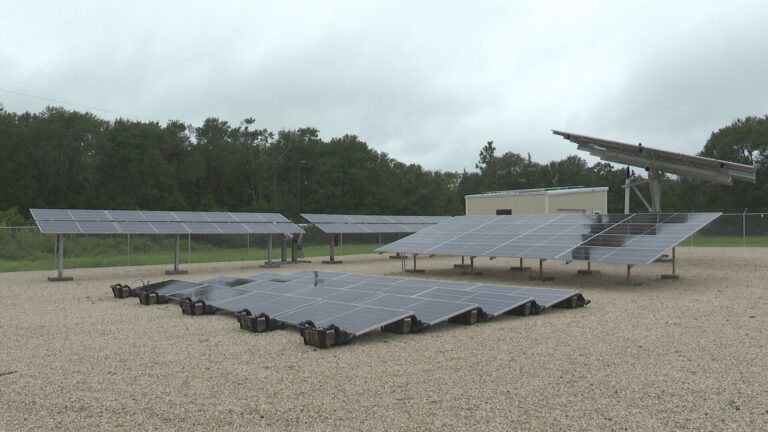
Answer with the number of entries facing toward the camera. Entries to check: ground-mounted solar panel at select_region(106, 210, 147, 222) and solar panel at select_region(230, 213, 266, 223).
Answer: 2

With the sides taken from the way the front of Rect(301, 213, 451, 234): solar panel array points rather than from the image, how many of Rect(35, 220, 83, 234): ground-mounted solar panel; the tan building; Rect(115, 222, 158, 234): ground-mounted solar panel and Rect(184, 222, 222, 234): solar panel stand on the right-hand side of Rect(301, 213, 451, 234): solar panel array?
3

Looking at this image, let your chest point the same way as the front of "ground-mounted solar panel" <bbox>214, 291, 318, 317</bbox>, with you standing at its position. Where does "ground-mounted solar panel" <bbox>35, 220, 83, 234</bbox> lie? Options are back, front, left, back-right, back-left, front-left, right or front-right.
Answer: right

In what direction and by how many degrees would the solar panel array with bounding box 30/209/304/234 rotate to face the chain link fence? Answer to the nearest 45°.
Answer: approximately 90° to its left

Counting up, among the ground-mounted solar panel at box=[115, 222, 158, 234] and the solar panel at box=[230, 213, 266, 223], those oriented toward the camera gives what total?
2

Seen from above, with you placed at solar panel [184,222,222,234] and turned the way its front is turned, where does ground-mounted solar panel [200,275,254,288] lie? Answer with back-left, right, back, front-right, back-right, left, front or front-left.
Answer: front-right

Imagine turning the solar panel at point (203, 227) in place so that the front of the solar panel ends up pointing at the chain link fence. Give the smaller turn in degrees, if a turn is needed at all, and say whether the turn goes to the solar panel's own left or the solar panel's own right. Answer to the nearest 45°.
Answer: approximately 135° to the solar panel's own left

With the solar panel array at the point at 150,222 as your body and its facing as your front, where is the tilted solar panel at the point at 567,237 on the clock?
The tilted solar panel is roughly at 10 o'clock from the solar panel array.

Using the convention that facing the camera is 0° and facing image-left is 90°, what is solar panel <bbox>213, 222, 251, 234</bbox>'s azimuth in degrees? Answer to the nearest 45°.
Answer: approximately 315°

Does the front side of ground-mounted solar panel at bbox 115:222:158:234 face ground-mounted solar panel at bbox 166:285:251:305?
yes

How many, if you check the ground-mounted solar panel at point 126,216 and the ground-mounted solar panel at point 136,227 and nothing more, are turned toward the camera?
2

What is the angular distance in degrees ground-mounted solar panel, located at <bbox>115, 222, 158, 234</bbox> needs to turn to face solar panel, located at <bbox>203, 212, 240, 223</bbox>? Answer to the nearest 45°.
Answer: approximately 135° to its left

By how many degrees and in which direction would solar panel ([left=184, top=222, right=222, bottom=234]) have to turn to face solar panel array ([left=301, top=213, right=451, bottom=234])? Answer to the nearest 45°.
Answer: approximately 90° to its left

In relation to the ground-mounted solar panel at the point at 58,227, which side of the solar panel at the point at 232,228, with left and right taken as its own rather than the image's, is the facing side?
right
